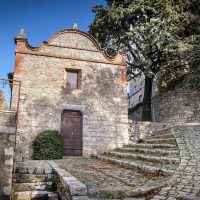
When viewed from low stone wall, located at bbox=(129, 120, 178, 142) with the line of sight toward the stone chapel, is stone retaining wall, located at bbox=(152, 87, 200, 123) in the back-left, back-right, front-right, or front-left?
back-right

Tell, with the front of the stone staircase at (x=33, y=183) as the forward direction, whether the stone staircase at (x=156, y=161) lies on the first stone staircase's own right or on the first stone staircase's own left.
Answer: on the first stone staircase's own left

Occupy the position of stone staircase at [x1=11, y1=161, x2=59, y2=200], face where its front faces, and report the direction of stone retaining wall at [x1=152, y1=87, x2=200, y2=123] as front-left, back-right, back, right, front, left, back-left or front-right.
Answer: back-left

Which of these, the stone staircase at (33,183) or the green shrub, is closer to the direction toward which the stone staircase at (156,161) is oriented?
the stone staircase

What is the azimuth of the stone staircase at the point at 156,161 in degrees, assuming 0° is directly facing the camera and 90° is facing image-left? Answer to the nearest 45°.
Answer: approximately 45°

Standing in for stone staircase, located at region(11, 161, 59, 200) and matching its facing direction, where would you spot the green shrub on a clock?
The green shrub is roughly at 6 o'clock from the stone staircase.

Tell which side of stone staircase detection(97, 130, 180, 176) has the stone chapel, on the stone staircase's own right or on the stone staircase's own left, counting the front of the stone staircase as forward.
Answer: on the stone staircase's own right

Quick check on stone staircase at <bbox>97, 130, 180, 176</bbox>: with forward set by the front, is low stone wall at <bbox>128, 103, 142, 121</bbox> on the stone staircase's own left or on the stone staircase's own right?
on the stone staircase's own right

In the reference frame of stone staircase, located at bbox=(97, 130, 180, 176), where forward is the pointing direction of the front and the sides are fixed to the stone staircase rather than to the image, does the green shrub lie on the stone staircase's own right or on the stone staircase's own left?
on the stone staircase's own right

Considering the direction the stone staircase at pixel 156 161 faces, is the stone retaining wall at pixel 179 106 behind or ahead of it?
behind

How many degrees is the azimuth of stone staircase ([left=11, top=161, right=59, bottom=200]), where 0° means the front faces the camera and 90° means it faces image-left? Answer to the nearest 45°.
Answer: approximately 0°

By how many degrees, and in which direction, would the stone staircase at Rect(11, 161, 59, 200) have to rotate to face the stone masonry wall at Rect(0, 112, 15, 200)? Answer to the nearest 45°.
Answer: approximately 45° to its right

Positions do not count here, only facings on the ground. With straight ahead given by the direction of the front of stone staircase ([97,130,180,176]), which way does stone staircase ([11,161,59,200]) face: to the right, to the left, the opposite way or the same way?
to the left
